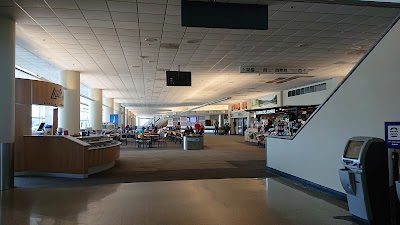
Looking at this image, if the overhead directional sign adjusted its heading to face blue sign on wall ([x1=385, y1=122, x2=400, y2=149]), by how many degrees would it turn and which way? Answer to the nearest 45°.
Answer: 0° — it already faces it

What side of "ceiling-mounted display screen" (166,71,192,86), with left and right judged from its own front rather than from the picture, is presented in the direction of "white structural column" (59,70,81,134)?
right

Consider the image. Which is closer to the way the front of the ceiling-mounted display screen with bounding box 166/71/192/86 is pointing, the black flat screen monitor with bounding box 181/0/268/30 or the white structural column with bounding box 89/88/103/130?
the black flat screen monitor

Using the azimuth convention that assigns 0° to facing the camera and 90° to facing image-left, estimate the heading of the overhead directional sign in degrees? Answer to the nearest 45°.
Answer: approximately 0°

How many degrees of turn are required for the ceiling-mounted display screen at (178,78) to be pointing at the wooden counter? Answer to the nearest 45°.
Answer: approximately 45° to its right

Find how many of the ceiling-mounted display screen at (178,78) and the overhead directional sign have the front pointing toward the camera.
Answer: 2

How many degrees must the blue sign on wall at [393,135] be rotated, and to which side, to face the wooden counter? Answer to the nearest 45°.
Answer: approximately 90° to its right

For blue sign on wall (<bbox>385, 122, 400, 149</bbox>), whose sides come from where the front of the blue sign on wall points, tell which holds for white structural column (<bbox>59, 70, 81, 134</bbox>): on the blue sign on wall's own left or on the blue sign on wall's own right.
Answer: on the blue sign on wall's own right

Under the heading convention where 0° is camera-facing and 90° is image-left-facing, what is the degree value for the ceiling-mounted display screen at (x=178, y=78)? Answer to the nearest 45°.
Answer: approximately 0°

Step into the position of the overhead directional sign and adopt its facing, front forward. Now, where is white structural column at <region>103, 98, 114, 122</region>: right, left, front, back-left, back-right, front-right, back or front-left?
back-right

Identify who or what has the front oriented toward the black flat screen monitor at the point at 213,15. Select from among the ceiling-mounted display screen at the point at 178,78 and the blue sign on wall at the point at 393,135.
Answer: the ceiling-mounted display screen
